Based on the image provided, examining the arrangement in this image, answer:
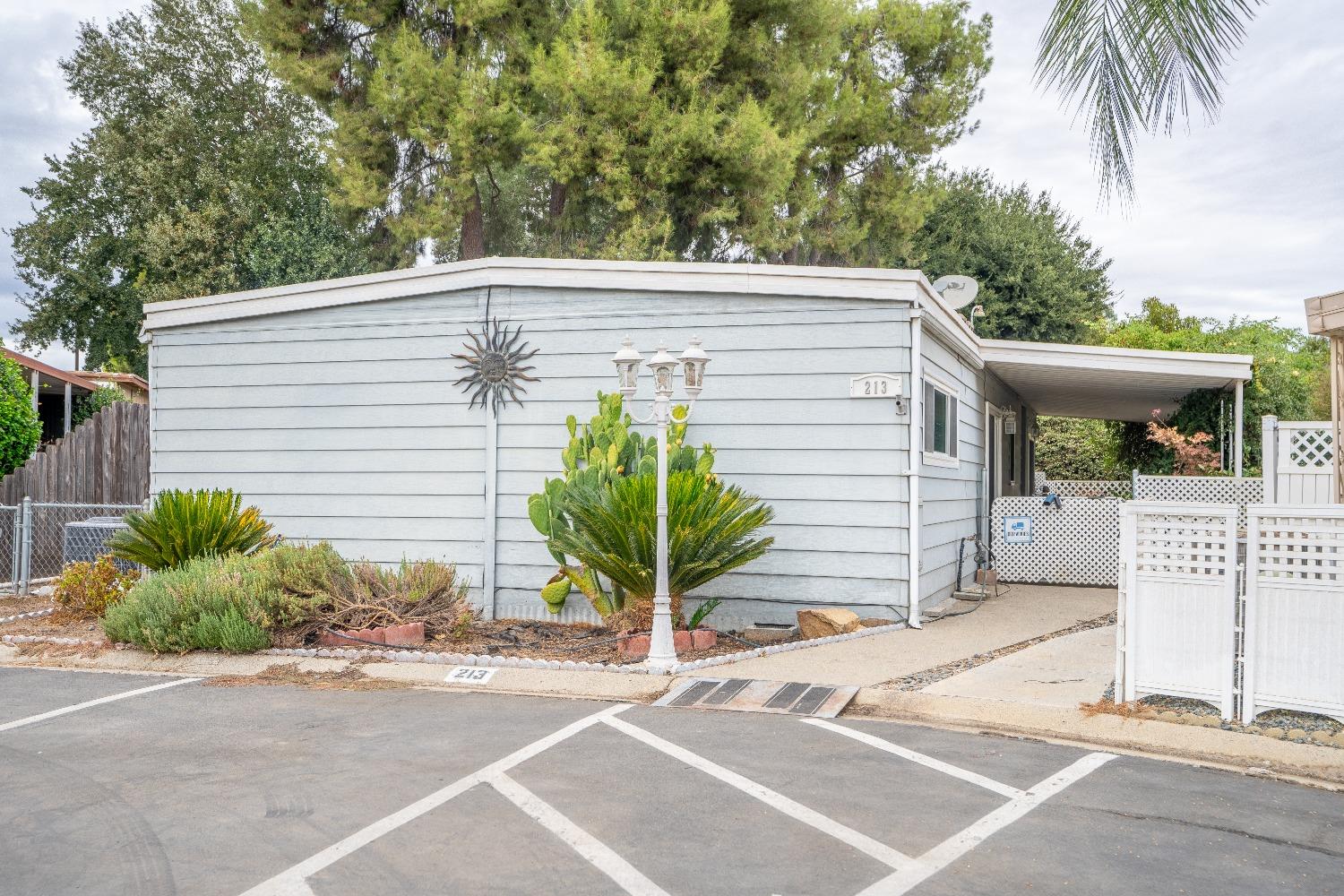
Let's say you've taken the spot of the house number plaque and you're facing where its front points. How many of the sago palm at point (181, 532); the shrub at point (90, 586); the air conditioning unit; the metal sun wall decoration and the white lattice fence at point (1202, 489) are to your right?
4

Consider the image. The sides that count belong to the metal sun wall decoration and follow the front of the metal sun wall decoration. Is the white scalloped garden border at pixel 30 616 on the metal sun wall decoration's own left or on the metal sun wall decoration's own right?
on the metal sun wall decoration's own right

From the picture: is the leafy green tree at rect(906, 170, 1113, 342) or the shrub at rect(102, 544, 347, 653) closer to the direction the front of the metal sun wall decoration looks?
the shrub

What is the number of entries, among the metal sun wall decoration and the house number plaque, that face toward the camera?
2

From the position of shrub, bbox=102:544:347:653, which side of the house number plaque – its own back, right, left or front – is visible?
right

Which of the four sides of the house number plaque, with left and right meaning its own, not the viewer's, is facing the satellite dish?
back

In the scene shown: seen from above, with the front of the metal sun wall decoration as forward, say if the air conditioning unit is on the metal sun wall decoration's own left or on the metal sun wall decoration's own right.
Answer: on the metal sun wall decoration's own right

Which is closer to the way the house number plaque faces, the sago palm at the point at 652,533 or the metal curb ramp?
the metal curb ramp

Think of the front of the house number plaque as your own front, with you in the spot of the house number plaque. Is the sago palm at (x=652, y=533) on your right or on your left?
on your right

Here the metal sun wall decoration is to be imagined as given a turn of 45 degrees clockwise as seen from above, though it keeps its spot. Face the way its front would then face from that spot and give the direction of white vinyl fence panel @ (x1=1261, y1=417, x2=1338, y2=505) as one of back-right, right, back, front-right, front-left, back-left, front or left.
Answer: back-left

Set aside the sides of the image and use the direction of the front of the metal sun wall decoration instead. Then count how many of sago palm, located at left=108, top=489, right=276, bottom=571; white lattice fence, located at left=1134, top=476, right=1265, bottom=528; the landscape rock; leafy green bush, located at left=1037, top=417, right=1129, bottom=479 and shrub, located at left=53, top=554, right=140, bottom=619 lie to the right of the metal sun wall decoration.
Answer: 2

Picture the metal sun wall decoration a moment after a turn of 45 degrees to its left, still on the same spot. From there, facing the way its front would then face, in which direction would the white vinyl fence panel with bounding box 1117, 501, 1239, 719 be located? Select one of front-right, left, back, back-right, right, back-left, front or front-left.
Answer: front

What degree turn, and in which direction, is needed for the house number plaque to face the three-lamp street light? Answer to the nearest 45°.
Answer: approximately 45° to its right

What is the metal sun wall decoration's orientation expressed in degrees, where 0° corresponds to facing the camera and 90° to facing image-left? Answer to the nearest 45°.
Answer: approximately 0°
